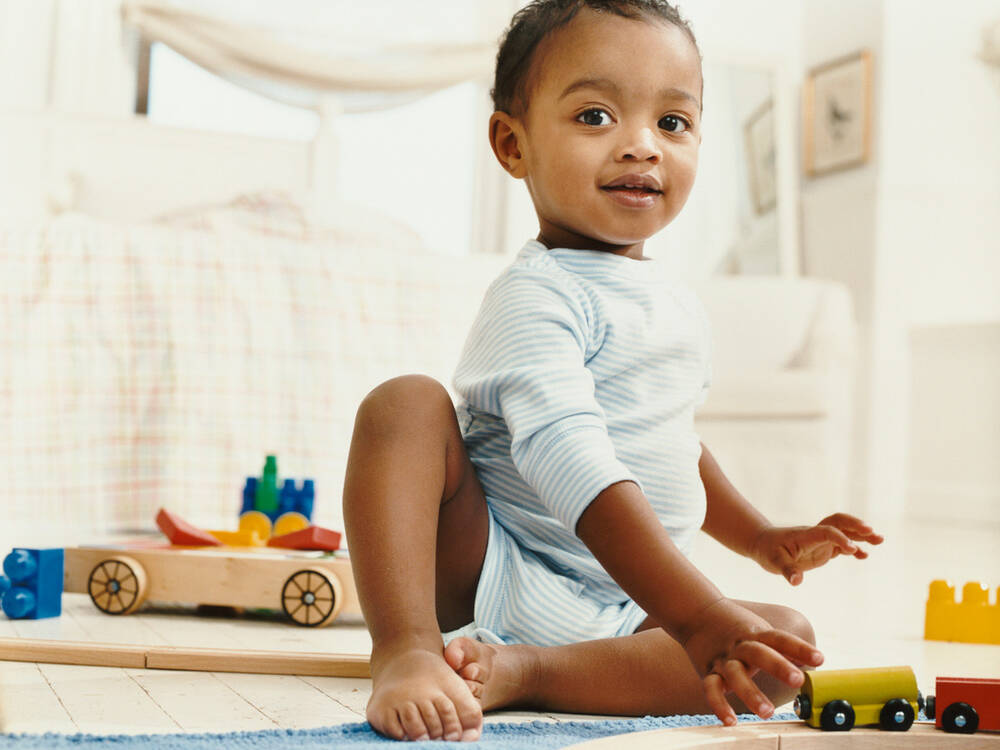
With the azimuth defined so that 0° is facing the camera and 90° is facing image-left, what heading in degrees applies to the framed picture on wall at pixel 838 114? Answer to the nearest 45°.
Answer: approximately 45°

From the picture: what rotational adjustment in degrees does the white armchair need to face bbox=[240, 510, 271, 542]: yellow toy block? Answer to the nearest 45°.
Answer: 0° — it already faces it

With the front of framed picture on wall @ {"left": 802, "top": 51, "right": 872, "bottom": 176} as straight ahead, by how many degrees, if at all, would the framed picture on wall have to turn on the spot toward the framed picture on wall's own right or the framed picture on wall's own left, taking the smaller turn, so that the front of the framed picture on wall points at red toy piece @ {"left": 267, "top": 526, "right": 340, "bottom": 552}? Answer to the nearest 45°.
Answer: approximately 45° to the framed picture on wall's own left

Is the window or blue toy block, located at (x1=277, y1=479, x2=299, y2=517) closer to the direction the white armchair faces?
the blue toy block

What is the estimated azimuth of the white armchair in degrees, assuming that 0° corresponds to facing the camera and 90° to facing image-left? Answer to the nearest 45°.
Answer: approximately 0°

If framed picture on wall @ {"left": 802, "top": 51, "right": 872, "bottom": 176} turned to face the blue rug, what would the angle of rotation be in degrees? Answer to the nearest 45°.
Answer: approximately 45° to its left

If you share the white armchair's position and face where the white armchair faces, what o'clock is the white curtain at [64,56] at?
The white curtain is roughly at 3 o'clock from the white armchair.

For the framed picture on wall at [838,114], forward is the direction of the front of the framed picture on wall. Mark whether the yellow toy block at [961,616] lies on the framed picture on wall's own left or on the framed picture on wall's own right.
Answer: on the framed picture on wall's own left

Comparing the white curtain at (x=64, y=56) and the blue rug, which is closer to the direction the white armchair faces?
the blue rug

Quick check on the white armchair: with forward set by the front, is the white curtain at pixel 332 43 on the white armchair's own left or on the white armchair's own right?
on the white armchair's own right
